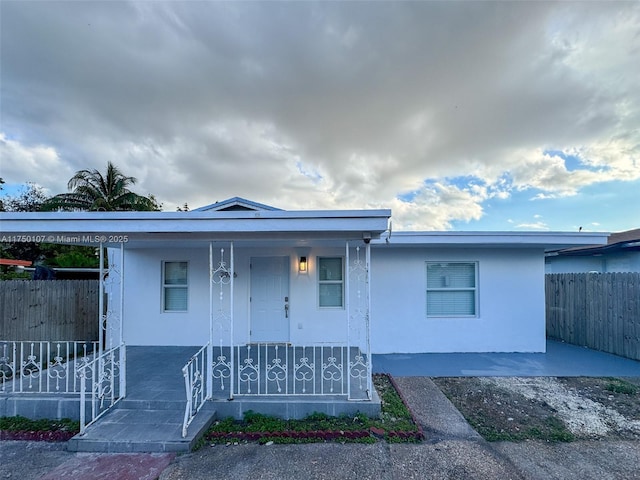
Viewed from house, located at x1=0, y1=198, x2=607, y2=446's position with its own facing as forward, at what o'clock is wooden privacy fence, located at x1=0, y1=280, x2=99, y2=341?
The wooden privacy fence is roughly at 3 o'clock from the house.

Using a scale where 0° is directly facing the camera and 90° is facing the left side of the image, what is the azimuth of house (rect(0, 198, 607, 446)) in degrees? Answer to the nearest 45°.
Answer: approximately 0°

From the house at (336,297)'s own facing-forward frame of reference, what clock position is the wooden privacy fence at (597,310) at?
The wooden privacy fence is roughly at 9 o'clock from the house.

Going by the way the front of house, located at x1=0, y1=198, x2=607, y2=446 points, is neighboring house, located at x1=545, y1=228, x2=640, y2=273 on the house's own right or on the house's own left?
on the house's own left

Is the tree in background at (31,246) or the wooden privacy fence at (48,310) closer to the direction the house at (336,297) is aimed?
the wooden privacy fence

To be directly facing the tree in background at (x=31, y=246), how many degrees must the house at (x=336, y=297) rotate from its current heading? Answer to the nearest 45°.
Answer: approximately 135° to its right
